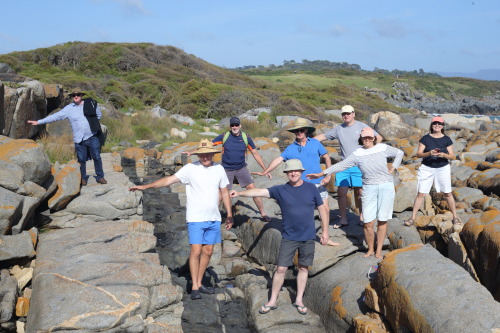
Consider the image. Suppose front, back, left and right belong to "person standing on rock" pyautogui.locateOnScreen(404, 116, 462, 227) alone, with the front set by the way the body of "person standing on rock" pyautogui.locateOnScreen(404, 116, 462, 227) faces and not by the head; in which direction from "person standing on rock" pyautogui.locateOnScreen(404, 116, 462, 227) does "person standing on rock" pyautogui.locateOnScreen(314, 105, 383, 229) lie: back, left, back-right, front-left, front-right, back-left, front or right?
front-right

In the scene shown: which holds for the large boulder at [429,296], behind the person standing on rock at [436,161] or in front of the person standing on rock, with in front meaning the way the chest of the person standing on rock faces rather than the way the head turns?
in front

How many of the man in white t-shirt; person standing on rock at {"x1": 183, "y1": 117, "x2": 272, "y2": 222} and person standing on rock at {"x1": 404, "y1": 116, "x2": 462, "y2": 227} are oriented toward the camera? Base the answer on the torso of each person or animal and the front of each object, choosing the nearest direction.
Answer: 3

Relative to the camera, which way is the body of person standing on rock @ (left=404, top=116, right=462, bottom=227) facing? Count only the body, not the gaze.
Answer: toward the camera

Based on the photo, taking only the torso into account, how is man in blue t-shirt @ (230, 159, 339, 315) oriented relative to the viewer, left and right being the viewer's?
facing the viewer

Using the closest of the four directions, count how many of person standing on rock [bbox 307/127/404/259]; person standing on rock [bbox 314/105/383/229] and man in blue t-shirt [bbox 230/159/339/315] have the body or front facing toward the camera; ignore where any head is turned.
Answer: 3

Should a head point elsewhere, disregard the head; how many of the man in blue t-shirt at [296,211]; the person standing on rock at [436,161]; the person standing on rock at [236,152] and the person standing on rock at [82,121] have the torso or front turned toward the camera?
4

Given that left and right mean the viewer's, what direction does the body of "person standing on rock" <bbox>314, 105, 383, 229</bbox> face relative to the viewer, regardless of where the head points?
facing the viewer

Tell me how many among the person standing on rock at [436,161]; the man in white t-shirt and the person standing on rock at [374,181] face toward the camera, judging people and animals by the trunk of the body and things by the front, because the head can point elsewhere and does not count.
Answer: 3

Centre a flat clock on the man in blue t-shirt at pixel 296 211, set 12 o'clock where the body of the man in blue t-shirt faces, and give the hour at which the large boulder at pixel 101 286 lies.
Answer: The large boulder is roughly at 3 o'clock from the man in blue t-shirt.

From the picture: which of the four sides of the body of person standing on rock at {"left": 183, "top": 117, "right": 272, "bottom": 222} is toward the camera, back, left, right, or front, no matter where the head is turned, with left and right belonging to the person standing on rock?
front

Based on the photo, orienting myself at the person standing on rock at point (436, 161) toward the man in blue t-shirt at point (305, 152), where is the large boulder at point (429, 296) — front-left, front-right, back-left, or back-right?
front-left

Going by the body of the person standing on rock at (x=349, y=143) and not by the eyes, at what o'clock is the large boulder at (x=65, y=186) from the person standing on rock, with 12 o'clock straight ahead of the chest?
The large boulder is roughly at 3 o'clock from the person standing on rock.
